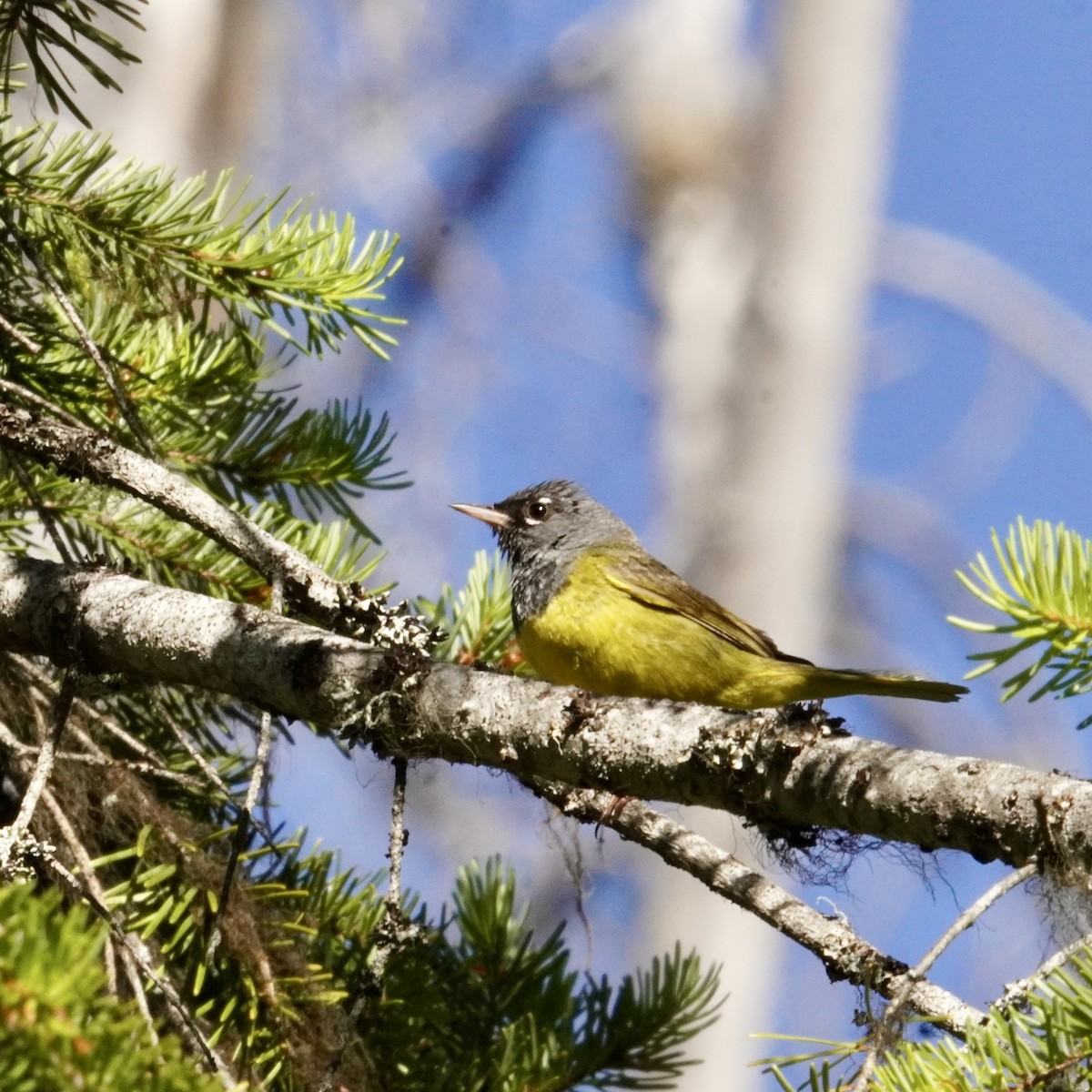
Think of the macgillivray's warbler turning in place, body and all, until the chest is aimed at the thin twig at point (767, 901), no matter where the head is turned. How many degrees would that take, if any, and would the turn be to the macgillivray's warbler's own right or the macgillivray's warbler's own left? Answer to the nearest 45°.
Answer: approximately 180°

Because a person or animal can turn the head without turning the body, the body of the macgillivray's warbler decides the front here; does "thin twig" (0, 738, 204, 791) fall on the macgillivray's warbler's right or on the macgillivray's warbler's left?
on the macgillivray's warbler's left

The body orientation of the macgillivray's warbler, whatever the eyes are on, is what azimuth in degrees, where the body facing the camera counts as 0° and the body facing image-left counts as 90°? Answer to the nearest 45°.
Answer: approximately 90°

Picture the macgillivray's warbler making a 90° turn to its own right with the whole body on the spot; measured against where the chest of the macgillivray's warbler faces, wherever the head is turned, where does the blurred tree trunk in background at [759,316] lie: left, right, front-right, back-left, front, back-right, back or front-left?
front

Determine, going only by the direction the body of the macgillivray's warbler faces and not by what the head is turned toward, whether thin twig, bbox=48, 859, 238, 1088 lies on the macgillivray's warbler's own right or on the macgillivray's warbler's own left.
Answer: on the macgillivray's warbler's own left

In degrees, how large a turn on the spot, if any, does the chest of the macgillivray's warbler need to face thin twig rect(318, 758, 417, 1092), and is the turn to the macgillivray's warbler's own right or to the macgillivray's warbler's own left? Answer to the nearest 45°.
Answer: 0° — it already faces it
